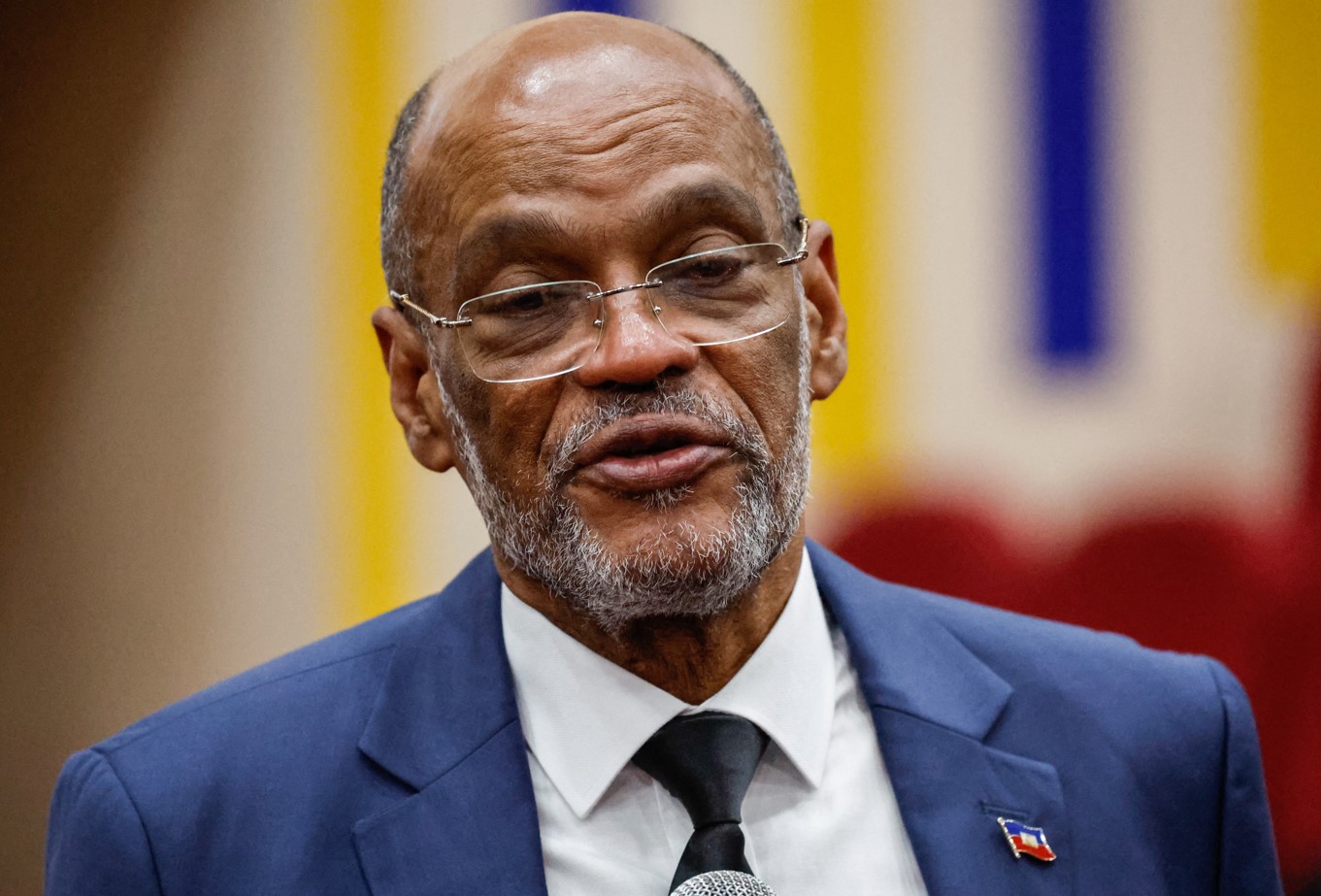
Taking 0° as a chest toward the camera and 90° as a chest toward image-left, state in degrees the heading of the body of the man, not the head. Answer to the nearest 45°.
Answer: approximately 0°
